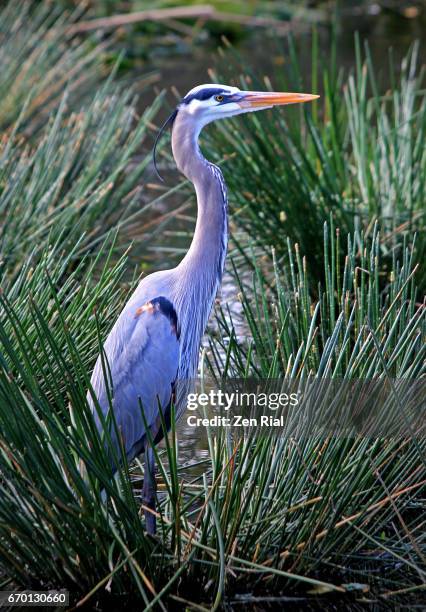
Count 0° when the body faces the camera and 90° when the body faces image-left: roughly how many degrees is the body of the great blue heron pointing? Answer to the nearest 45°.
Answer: approximately 270°
